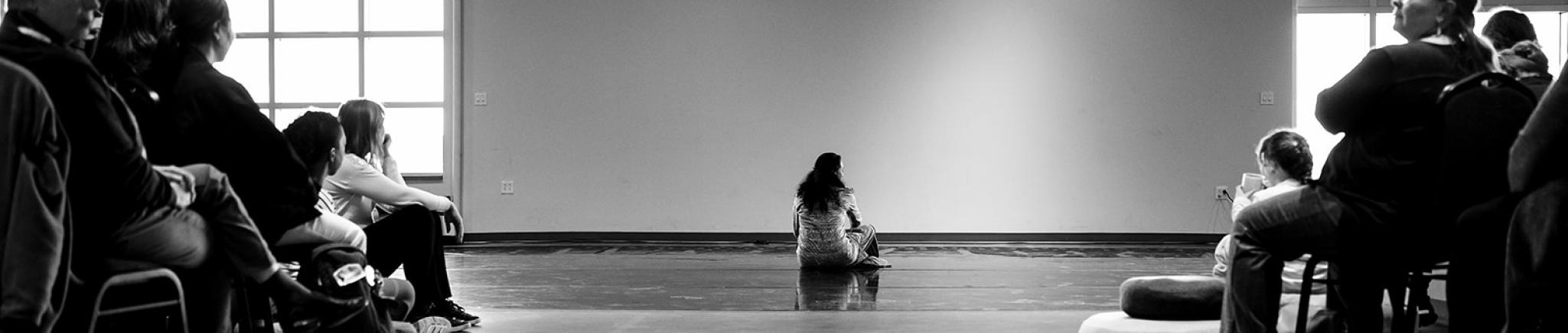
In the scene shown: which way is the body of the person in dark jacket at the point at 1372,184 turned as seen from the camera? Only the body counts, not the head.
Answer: to the viewer's left

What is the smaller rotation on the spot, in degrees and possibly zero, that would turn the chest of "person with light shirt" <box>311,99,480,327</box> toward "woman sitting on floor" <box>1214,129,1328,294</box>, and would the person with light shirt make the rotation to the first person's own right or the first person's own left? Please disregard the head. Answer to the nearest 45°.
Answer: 0° — they already face them

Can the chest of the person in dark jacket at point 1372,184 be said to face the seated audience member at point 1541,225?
no

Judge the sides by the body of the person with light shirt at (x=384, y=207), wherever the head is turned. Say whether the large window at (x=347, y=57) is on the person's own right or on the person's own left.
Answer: on the person's own left

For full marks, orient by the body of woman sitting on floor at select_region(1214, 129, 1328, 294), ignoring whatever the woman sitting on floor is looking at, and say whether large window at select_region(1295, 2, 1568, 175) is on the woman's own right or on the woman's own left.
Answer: on the woman's own right

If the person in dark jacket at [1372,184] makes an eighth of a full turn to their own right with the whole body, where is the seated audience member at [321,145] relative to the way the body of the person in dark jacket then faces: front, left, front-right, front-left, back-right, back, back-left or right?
front-left

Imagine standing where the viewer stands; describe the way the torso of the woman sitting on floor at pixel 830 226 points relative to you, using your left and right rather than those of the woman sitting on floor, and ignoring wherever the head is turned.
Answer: facing away from the viewer and to the right of the viewer

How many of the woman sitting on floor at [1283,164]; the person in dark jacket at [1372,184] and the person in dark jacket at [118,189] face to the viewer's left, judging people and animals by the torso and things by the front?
2

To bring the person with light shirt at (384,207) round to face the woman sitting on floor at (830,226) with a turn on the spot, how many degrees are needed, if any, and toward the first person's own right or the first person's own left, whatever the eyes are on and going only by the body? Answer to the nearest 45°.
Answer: approximately 45° to the first person's own left

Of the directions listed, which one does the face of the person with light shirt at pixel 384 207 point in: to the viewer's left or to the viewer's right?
to the viewer's right

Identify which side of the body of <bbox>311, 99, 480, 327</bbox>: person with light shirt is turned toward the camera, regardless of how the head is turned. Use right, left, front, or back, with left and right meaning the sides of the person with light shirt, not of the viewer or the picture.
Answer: right

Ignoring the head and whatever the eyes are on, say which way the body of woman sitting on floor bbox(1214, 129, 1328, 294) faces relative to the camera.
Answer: to the viewer's left

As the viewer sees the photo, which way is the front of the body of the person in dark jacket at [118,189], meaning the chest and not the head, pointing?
to the viewer's right
